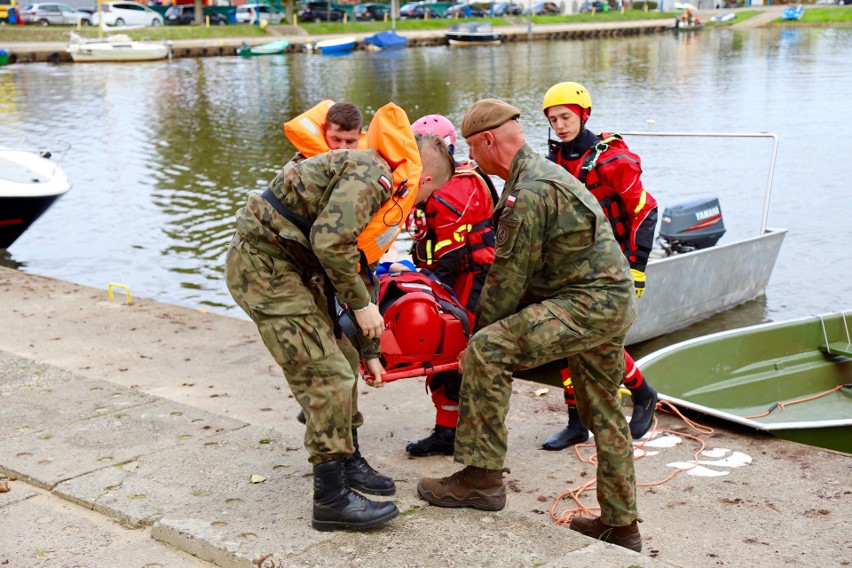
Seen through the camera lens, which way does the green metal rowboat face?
facing to the left of the viewer

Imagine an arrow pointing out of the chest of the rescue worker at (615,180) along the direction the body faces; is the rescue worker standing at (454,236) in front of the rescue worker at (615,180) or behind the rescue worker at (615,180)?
in front

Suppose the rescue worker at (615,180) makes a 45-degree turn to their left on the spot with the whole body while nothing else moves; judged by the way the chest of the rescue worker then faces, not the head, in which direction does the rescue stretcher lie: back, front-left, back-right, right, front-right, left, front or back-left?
front-right

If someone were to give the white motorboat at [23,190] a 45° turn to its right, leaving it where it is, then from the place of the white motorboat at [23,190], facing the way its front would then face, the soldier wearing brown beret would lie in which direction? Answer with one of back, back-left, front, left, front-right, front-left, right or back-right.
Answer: front-right

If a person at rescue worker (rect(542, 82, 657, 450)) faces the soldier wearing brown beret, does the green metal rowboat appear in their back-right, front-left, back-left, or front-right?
back-left

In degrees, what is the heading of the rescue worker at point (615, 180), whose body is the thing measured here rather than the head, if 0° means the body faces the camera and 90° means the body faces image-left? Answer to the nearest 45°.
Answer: approximately 45°

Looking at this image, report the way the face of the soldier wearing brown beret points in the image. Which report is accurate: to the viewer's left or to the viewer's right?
to the viewer's left

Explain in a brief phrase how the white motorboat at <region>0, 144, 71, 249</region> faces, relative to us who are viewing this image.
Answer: facing to the right of the viewer

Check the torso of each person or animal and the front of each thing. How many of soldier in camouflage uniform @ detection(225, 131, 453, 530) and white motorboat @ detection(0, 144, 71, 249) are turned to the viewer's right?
2

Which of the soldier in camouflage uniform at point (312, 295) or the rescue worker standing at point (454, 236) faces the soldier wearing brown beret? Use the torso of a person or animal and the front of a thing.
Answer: the soldier in camouflage uniform

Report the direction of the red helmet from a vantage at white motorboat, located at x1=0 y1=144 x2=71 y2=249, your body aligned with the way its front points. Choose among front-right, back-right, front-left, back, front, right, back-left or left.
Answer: right

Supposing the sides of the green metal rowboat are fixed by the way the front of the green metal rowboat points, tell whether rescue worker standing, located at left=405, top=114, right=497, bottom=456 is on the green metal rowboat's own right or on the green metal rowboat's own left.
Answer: on the green metal rowboat's own left

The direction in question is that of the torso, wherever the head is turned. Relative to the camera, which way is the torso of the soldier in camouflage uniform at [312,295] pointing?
to the viewer's right
